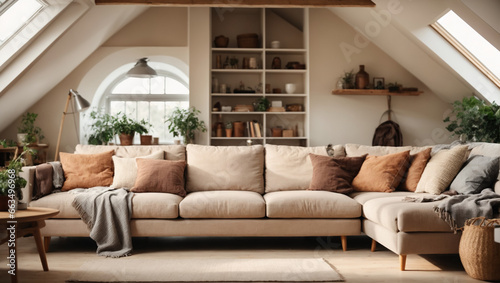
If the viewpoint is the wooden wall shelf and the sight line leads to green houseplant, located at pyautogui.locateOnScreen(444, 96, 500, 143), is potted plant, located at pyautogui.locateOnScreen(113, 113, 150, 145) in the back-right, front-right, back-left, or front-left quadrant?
back-right

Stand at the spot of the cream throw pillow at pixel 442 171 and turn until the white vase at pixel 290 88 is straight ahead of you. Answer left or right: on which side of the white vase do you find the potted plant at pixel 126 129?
left

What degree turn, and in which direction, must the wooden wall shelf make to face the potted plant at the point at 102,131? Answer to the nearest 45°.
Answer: approximately 90° to its right

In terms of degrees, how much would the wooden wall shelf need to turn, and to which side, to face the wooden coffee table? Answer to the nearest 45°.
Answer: approximately 45° to its right

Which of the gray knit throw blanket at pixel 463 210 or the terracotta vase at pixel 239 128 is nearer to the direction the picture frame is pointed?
the gray knit throw blanket

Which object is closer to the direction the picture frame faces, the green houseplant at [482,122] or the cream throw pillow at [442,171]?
the cream throw pillow

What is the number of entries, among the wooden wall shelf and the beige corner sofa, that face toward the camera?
2

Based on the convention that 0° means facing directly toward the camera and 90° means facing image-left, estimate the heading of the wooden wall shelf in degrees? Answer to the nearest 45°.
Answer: approximately 0°

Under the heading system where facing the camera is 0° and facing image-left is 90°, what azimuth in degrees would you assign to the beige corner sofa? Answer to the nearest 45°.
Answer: approximately 0°

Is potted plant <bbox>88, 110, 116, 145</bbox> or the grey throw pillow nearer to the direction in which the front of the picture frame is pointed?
the grey throw pillow
